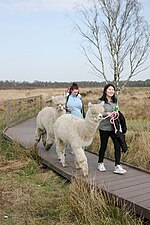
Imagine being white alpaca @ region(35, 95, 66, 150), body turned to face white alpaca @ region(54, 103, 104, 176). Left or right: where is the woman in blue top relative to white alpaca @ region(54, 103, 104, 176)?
left

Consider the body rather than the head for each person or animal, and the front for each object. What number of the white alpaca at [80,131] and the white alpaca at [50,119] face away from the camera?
0

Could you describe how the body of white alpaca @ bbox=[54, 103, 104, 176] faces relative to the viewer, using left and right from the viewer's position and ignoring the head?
facing the viewer and to the right of the viewer

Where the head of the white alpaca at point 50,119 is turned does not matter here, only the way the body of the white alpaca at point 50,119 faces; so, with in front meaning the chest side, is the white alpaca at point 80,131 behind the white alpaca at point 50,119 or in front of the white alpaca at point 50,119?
in front

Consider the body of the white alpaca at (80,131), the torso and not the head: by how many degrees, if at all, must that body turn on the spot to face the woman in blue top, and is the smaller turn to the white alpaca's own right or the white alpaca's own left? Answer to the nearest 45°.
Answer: approximately 135° to the white alpaca's own left

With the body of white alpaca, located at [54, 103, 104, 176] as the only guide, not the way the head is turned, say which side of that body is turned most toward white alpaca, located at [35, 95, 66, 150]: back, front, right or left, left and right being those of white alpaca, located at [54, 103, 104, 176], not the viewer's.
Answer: back
